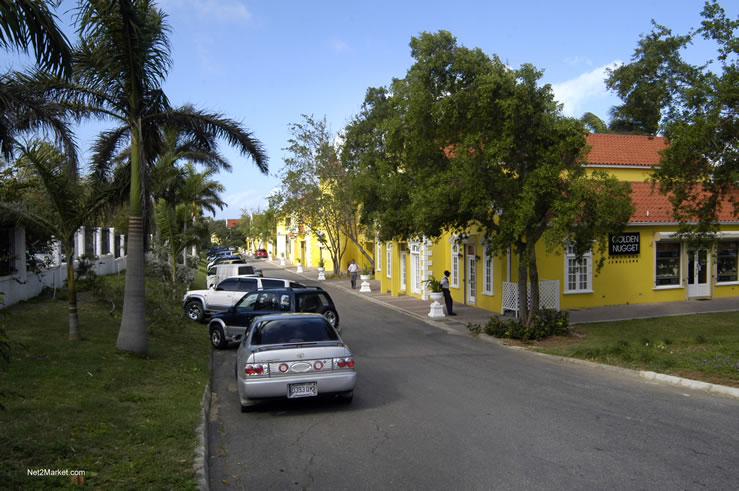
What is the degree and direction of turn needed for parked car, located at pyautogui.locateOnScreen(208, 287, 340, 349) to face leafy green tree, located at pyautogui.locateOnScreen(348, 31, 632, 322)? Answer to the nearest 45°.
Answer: approximately 135° to its right

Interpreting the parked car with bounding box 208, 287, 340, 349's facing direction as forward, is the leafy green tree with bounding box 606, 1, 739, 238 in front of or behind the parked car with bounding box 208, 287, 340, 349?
behind

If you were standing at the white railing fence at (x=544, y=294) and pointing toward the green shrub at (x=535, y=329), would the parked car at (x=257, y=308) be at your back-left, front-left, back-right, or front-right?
front-right

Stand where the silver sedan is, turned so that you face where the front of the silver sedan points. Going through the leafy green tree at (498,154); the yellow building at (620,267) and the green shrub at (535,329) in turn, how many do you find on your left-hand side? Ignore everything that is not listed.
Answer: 0

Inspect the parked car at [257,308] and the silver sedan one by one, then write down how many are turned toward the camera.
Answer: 0

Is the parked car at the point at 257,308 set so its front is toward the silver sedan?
no

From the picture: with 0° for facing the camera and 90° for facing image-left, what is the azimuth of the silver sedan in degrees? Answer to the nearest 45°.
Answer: approximately 180°

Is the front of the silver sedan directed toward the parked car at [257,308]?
yes

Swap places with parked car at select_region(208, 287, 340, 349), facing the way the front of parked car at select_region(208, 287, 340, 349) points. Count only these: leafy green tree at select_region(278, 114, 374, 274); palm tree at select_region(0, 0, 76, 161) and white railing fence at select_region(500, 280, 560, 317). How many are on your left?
1

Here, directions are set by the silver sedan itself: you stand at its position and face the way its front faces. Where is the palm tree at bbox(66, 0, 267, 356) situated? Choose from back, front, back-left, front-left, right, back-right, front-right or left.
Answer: front-left

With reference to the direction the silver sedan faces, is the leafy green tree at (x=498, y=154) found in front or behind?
in front

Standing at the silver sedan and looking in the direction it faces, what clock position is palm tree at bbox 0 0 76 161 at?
The palm tree is roughly at 10 o'clock from the silver sedan.

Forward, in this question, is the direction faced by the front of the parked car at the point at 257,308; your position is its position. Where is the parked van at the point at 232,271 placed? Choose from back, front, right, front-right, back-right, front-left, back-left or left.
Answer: front-right
